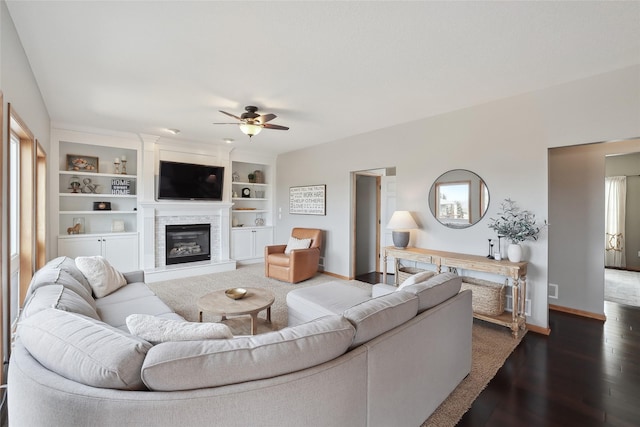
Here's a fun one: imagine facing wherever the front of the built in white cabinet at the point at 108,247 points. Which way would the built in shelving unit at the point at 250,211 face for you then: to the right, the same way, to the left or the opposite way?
the same way

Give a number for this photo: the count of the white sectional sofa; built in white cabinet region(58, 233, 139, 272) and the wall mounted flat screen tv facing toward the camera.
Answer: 2

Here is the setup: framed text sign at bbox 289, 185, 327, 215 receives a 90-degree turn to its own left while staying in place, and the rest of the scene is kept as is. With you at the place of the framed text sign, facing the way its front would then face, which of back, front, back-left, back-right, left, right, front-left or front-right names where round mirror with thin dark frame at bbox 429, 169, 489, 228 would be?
front

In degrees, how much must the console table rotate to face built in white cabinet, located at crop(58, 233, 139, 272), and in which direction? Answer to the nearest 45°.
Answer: approximately 45° to its right

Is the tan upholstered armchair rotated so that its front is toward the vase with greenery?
no

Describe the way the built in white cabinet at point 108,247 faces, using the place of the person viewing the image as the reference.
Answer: facing the viewer

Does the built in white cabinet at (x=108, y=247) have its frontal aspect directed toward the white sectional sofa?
yes

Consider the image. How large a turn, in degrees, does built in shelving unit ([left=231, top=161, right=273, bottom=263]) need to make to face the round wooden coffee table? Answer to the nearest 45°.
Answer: approximately 45° to its right

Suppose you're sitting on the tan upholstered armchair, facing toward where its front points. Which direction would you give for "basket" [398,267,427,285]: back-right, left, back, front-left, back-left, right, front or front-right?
left

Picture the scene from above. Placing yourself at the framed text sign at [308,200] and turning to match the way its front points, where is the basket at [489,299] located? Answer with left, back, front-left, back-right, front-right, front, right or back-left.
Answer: left

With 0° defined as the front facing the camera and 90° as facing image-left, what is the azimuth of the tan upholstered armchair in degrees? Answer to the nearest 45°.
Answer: approximately 45°

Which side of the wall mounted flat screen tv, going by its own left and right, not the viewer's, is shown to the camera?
front

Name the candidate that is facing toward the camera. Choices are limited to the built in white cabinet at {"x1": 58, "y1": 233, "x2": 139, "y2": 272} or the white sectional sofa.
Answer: the built in white cabinet

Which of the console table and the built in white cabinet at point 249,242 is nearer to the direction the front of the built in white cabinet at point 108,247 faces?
the console table

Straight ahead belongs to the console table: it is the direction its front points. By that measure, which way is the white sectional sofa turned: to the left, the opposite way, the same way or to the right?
to the right

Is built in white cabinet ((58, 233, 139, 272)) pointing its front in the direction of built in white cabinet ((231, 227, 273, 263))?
no

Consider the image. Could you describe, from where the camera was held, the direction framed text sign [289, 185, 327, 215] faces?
facing the viewer and to the left of the viewer

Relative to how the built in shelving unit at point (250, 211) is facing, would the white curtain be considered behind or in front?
in front

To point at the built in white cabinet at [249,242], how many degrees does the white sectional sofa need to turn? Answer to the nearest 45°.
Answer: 0° — it already faces it

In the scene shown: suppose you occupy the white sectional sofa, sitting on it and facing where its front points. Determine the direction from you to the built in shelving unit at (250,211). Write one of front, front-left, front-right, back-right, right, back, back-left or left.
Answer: front

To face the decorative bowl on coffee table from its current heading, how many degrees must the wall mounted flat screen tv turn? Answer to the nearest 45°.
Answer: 0° — it already faces it

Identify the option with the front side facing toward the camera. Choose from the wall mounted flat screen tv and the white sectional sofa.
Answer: the wall mounted flat screen tv
